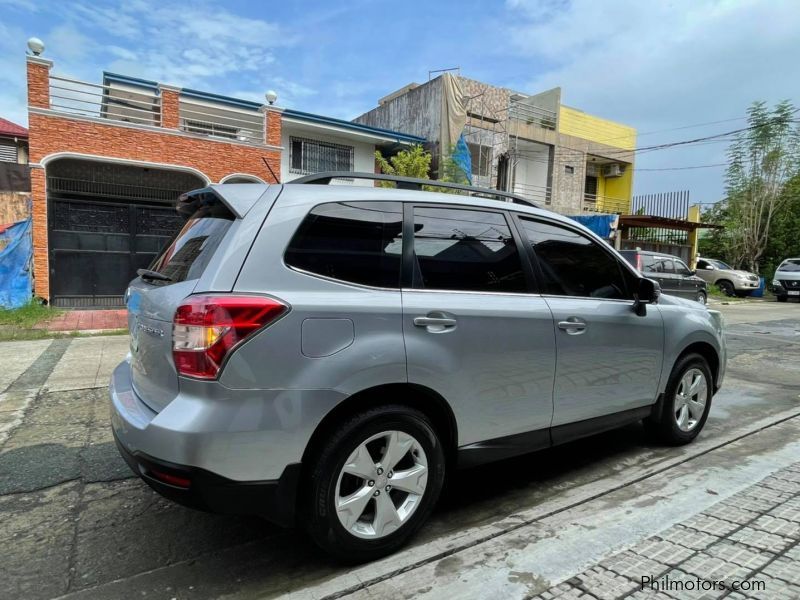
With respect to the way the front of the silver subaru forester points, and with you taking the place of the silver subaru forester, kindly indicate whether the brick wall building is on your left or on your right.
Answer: on your left

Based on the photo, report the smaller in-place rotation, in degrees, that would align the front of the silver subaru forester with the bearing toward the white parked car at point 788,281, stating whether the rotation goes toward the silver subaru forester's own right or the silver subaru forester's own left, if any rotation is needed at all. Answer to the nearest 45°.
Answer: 0° — it already faces it

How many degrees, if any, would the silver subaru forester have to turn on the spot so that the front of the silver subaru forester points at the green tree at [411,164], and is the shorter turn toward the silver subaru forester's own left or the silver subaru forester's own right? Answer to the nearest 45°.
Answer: approximately 45° to the silver subaru forester's own left

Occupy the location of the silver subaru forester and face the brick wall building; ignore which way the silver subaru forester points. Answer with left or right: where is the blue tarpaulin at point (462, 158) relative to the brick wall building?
right

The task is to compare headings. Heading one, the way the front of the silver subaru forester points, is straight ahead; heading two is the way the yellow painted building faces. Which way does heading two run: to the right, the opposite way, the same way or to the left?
to the right

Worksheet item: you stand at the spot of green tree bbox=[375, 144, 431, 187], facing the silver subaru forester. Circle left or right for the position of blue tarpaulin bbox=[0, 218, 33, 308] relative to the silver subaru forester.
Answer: right

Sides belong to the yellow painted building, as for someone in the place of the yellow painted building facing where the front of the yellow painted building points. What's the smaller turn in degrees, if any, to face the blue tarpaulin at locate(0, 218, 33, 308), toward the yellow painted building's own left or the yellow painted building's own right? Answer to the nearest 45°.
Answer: approximately 90° to the yellow painted building's own right

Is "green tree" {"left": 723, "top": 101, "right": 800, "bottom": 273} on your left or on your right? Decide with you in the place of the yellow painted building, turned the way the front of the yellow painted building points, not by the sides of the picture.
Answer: on your left

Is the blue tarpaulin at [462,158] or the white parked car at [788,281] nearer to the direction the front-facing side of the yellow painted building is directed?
the white parked car

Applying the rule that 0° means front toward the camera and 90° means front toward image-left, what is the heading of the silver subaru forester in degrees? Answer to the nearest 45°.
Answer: approximately 225°

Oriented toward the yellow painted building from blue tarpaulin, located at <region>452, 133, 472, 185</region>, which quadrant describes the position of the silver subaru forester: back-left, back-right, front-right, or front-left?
back-right
